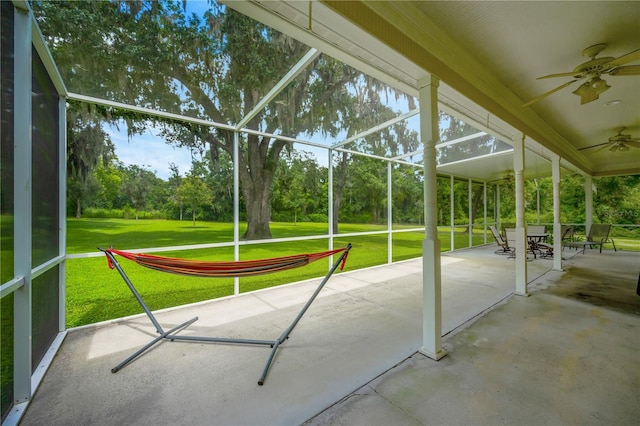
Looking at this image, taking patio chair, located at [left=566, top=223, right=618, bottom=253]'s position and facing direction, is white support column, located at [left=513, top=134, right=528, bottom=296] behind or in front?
in front

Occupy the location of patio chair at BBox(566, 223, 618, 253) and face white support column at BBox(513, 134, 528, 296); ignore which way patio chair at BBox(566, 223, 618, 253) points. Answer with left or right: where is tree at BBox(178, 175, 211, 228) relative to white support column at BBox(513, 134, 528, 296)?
right

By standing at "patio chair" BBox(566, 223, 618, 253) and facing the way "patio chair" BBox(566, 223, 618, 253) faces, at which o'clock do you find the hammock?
The hammock is roughly at 11 o'clock from the patio chair.

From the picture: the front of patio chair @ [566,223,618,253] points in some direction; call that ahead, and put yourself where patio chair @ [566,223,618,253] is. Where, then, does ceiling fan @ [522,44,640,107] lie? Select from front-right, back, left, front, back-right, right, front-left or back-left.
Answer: front-left

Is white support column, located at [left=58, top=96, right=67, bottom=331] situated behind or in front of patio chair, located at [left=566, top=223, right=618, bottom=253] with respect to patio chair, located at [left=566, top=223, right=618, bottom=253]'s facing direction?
in front

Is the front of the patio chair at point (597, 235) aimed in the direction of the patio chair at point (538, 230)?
yes

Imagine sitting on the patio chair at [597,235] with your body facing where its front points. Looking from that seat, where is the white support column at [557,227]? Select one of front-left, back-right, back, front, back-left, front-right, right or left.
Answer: front-left

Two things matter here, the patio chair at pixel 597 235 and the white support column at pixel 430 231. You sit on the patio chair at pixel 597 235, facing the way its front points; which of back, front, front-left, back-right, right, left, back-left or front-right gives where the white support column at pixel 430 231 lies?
front-left
